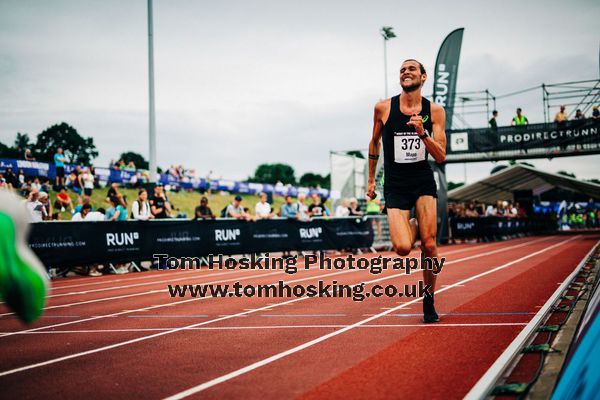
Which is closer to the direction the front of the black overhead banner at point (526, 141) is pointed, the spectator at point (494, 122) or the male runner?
the male runner

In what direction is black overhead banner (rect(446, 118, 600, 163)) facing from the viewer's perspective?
toward the camera

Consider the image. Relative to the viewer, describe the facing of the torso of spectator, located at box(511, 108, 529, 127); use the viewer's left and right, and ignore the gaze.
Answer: facing the viewer

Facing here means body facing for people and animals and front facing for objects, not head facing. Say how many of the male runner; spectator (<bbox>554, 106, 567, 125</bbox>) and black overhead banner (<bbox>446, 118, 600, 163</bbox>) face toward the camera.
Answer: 3

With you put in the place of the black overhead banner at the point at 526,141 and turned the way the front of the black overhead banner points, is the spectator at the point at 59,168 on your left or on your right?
on your right

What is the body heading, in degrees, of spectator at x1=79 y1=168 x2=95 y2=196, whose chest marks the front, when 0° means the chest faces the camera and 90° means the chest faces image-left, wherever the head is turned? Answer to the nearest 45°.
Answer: approximately 315°

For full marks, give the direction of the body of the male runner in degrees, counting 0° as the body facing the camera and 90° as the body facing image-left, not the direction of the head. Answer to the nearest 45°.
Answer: approximately 0°

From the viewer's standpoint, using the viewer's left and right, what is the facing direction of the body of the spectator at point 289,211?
facing the viewer and to the right of the viewer

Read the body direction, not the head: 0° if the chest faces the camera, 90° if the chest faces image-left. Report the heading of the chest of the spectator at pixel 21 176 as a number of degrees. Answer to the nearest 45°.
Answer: approximately 315°

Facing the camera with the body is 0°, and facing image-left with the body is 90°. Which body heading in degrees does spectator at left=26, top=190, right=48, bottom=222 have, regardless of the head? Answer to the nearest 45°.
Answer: approximately 315°

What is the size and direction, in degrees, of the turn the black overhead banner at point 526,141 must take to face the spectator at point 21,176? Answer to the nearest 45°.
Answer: approximately 45° to its right

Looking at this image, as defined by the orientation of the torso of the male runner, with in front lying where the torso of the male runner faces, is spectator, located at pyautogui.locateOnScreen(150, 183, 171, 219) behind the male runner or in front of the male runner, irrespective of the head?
behind

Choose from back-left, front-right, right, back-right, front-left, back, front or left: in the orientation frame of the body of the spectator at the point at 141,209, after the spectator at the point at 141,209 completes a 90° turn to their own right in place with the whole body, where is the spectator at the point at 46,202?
front-right

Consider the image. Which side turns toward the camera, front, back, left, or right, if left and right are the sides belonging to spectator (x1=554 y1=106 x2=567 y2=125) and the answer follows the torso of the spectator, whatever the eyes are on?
front

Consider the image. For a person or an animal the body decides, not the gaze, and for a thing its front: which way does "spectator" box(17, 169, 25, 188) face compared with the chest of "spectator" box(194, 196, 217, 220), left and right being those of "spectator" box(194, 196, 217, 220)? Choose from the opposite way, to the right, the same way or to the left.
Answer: the same way

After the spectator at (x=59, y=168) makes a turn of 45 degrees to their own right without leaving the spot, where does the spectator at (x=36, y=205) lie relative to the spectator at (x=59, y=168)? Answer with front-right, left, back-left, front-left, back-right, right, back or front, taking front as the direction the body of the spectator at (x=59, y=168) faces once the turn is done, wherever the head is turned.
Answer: front
